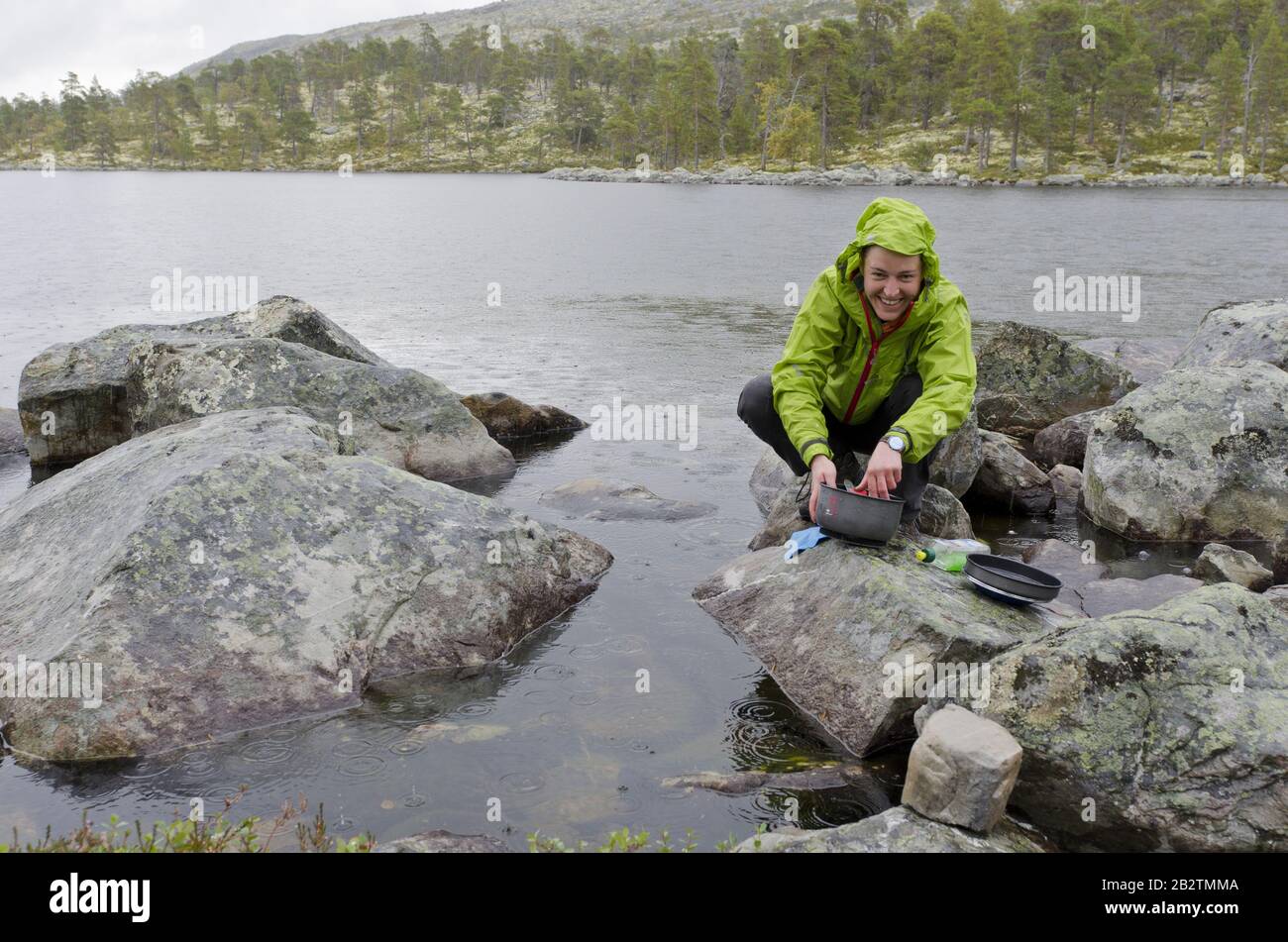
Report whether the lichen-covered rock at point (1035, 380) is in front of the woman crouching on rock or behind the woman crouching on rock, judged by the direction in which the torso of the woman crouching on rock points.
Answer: behind

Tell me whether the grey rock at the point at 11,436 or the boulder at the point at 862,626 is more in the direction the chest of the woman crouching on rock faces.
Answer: the boulder

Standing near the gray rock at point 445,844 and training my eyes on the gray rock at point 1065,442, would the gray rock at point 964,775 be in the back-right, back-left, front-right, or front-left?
front-right

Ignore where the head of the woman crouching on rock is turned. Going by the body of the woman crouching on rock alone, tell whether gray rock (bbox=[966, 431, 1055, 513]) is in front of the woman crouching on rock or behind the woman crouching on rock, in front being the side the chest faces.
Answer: behind

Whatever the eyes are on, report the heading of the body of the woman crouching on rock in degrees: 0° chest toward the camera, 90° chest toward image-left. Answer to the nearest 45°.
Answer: approximately 0°

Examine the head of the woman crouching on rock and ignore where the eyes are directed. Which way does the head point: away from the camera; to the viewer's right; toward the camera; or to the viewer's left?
toward the camera

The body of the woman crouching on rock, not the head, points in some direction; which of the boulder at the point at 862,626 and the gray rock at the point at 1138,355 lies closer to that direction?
the boulder

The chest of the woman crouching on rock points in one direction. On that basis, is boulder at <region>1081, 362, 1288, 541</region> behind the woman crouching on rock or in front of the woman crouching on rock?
behind

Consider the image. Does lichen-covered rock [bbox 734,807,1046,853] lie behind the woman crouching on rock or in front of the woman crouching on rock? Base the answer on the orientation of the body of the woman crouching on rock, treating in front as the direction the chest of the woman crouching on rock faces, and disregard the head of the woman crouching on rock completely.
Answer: in front
